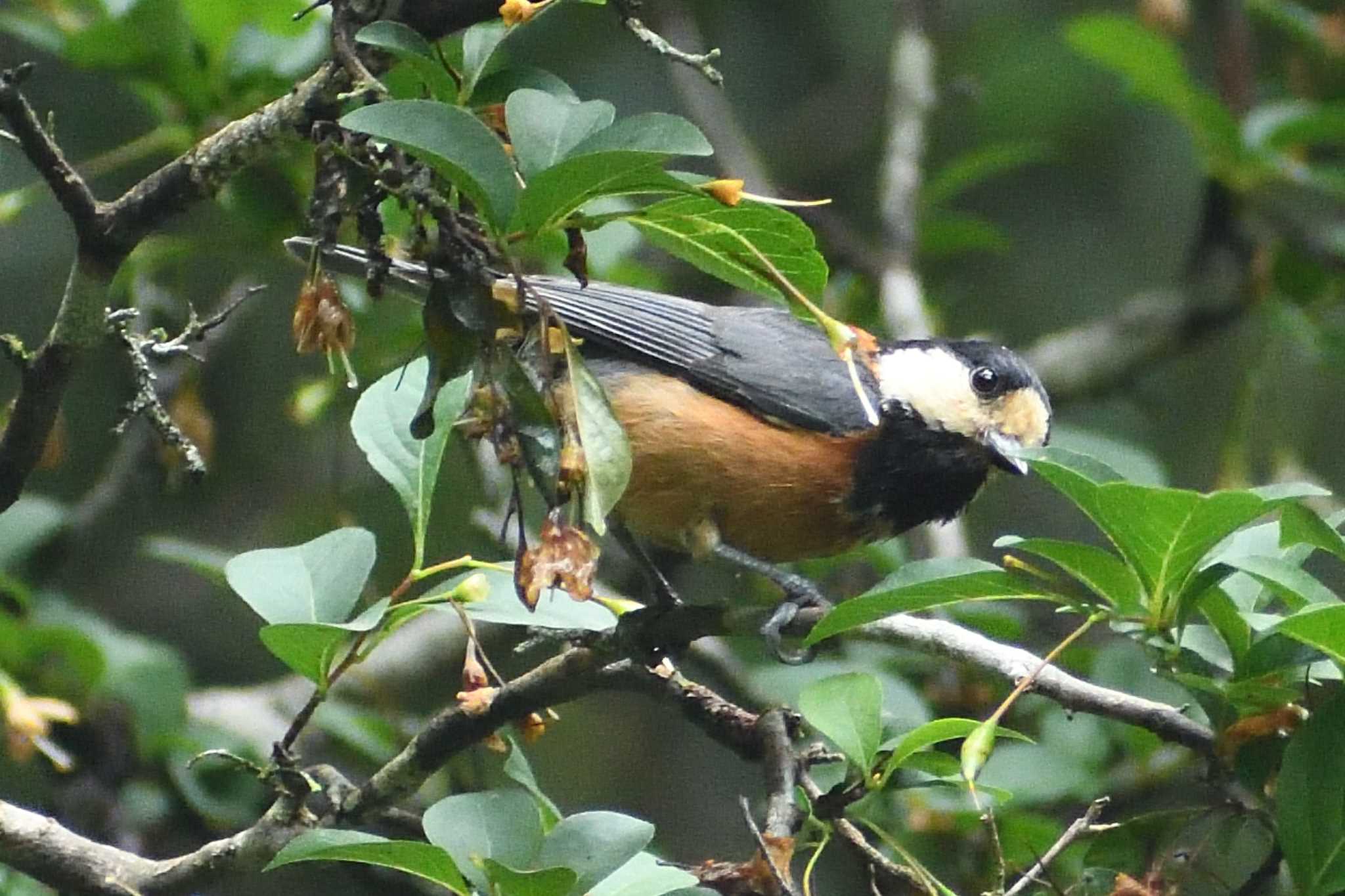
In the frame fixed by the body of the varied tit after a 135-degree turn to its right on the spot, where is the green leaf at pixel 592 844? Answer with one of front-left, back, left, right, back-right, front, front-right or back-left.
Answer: front-left

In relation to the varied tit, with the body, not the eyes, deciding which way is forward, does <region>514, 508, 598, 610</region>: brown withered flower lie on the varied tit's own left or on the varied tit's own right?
on the varied tit's own right

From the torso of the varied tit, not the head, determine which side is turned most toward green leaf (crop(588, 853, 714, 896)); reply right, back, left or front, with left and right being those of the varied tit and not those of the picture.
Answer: right

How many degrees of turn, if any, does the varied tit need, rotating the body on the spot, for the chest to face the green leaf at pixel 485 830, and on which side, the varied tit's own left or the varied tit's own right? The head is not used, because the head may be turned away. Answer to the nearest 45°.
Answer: approximately 90° to the varied tit's own right

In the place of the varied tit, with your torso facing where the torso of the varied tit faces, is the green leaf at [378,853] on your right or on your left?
on your right

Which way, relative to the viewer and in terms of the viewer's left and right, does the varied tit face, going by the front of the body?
facing to the right of the viewer

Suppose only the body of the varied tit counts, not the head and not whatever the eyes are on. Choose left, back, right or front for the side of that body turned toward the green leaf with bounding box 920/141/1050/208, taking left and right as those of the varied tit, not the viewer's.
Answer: left

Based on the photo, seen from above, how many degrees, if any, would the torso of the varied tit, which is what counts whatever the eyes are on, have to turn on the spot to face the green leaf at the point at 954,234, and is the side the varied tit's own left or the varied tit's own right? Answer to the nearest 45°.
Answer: approximately 90° to the varied tit's own left

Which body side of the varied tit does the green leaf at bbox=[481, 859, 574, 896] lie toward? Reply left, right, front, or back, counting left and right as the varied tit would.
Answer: right

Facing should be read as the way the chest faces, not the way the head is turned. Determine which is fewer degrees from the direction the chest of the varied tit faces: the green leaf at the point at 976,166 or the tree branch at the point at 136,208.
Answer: the green leaf

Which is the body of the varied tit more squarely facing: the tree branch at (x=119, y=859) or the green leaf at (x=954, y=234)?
the green leaf
